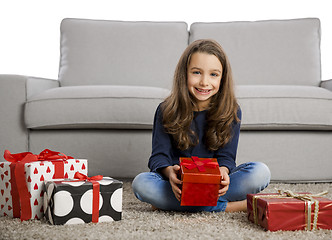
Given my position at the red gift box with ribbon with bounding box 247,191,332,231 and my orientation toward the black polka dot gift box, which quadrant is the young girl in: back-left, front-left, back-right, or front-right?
front-right

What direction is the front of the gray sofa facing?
toward the camera

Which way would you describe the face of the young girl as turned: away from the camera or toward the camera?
toward the camera

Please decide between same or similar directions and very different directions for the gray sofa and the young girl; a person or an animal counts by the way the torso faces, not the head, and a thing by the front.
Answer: same or similar directions

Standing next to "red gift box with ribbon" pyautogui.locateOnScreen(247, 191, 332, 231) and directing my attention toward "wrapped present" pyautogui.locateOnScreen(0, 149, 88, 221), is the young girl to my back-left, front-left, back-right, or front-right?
front-right

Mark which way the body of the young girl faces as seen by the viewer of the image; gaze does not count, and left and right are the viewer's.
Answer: facing the viewer

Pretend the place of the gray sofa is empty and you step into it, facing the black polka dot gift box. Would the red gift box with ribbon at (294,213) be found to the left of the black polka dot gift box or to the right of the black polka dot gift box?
left

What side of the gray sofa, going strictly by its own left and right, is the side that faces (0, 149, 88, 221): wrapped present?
front

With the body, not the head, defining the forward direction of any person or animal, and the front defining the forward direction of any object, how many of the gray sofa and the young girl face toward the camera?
2

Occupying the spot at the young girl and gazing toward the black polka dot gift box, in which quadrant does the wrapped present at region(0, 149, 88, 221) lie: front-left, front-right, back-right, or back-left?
front-right

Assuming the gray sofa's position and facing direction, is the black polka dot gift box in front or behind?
in front
